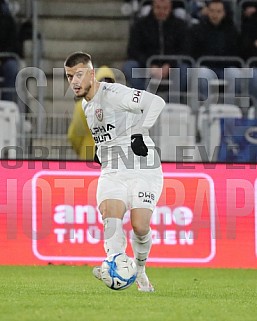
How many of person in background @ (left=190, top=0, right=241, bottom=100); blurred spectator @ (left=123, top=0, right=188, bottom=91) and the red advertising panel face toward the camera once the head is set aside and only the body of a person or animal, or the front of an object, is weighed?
3

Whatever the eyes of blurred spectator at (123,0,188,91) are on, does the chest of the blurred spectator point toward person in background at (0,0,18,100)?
no

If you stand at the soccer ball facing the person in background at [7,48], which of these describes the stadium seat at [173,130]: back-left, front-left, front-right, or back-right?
front-right

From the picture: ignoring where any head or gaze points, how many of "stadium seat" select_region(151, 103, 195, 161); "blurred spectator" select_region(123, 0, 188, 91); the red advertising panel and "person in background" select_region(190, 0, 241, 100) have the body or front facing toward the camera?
4

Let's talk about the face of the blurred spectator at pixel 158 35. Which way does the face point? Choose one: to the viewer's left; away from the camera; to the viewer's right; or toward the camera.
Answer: toward the camera

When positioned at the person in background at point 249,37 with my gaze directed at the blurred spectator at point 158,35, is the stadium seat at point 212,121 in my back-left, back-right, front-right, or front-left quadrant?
front-left

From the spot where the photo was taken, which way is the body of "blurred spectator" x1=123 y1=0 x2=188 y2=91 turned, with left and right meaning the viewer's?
facing the viewer

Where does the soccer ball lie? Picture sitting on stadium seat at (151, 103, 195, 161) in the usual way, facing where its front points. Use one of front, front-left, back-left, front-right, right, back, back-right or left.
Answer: front

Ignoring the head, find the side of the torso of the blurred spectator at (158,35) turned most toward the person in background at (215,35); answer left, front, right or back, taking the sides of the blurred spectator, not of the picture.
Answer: left

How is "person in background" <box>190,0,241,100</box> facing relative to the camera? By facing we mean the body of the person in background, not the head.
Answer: toward the camera

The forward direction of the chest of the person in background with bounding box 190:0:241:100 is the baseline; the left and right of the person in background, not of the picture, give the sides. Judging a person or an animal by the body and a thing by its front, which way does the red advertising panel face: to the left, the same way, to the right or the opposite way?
the same way

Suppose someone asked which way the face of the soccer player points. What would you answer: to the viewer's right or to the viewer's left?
to the viewer's left

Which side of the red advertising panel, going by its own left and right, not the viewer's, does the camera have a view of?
front

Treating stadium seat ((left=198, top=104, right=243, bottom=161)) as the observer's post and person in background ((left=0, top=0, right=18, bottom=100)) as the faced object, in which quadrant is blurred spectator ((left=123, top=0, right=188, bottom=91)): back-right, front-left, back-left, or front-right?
front-right

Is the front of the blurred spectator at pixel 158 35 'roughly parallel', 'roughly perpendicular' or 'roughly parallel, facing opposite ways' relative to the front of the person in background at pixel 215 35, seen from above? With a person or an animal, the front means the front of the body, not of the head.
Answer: roughly parallel

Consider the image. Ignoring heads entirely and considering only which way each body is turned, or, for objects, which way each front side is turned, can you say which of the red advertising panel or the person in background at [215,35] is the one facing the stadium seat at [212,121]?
the person in background
